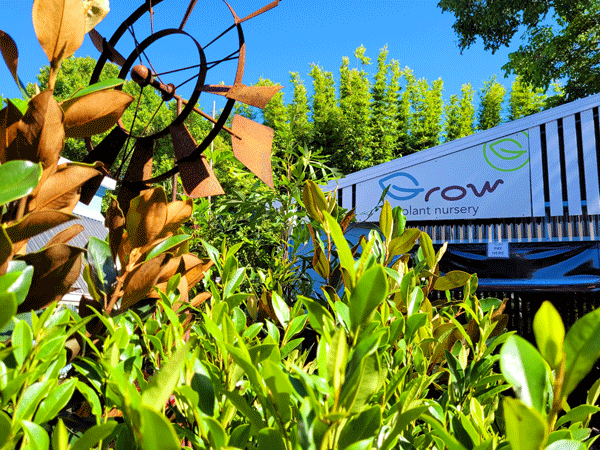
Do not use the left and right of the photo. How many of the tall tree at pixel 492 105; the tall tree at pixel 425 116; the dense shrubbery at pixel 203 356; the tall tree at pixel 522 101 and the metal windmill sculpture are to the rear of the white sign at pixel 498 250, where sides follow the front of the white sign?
3

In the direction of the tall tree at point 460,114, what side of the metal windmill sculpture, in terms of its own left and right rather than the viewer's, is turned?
back

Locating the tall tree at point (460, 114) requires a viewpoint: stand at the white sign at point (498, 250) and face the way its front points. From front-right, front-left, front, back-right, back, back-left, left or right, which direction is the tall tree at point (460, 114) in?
back

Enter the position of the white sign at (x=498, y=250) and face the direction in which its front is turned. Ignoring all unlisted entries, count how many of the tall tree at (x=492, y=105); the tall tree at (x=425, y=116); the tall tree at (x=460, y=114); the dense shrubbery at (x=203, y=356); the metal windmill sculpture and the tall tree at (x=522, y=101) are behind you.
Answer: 4

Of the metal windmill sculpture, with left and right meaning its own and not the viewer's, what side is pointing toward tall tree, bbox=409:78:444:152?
back

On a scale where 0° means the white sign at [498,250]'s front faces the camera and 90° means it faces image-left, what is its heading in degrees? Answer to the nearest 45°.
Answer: approximately 0°

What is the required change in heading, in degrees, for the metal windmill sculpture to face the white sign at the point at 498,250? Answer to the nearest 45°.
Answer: approximately 180°

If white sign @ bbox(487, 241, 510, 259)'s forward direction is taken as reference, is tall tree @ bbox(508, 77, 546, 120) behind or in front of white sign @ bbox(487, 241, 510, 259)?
behind

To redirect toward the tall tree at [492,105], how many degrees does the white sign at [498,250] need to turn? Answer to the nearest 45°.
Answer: approximately 180°
